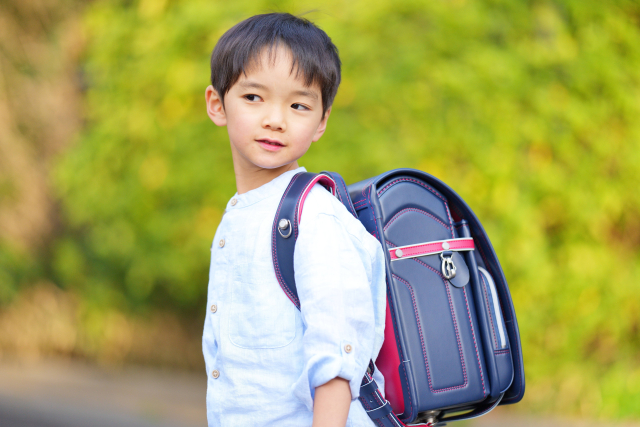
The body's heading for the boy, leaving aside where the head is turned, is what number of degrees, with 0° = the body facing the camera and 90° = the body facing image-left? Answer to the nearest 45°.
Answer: approximately 45°
